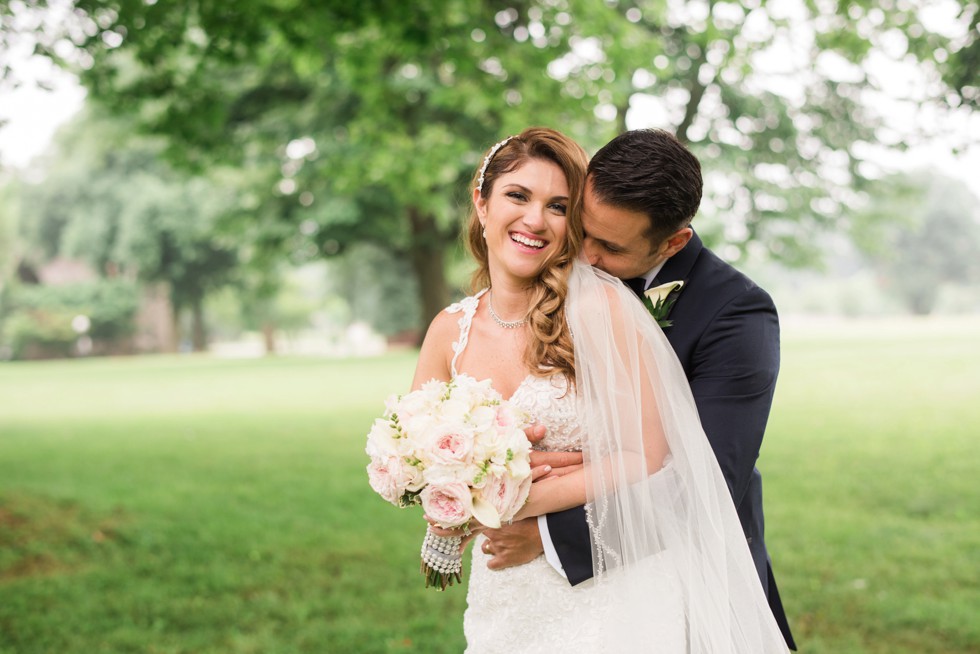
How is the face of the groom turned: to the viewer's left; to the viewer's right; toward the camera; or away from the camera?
to the viewer's left

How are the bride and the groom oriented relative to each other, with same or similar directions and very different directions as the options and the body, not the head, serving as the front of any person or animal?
same or similar directions

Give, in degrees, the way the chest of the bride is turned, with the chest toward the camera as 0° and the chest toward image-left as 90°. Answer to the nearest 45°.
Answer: approximately 45°

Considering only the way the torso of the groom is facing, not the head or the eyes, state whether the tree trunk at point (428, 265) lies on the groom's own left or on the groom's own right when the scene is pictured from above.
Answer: on the groom's own right

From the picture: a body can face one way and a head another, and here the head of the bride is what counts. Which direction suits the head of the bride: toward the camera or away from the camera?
toward the camera

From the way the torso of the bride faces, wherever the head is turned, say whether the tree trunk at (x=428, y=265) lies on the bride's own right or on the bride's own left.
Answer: on the bride's own right
